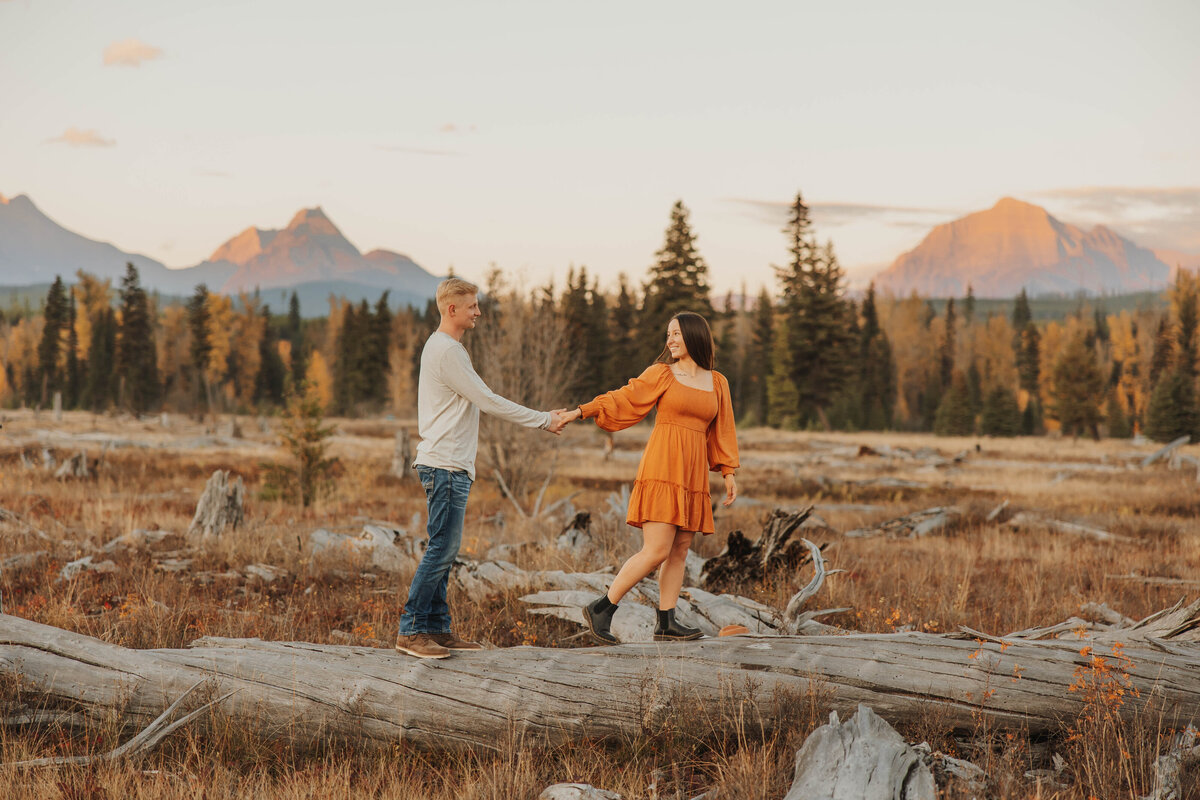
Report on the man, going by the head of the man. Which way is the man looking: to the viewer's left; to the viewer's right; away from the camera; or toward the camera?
to the viewer's right

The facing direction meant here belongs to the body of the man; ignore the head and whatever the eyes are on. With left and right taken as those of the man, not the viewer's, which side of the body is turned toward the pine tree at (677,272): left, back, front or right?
left

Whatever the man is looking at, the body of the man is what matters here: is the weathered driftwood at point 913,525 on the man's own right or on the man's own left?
on the man's own left

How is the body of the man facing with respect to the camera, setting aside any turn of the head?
to the viewer's right

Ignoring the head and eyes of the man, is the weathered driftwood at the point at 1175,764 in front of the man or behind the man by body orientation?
in front

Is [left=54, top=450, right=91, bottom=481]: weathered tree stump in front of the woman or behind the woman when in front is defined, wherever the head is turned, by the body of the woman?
behind

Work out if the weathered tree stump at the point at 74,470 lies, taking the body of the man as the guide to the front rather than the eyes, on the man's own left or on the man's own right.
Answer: on the man's own left

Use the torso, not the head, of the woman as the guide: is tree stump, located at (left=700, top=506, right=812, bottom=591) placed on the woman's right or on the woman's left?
on the woman's left
